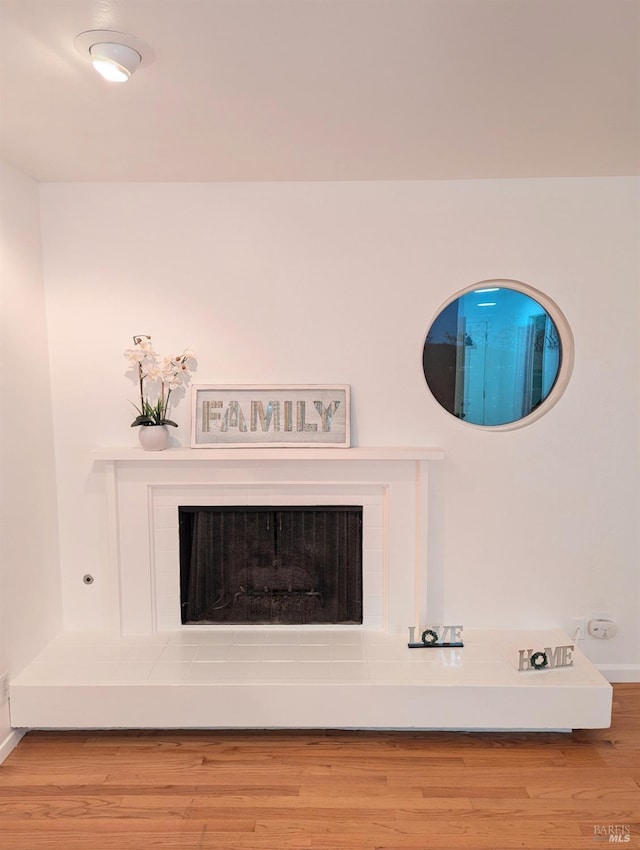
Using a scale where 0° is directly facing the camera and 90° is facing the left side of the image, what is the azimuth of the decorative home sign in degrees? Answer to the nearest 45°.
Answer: approximately 0°

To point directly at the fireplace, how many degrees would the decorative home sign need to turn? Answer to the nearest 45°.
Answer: approximately 90° to its right

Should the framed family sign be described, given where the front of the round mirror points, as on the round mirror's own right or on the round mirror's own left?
on the round mirror's own right

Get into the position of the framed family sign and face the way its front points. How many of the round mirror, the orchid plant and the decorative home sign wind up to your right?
1

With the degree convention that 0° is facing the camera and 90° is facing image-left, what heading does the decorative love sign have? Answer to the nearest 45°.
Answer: approximately 0°

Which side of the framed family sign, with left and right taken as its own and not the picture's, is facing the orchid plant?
right

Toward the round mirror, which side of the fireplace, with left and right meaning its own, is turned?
left

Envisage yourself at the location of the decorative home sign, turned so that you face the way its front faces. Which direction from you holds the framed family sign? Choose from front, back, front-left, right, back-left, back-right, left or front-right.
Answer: right
